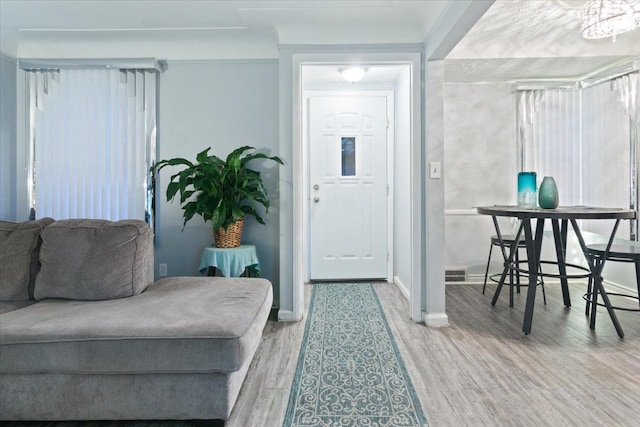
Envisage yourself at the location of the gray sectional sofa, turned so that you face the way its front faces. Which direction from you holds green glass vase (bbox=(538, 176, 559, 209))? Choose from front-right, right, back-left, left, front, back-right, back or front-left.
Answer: left

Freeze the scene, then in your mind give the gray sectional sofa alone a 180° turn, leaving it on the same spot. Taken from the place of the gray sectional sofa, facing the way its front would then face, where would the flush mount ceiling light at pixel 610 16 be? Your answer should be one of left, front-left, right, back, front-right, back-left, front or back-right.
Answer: right

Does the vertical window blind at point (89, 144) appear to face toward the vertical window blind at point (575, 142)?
no

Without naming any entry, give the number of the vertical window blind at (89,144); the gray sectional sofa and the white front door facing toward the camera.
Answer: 3

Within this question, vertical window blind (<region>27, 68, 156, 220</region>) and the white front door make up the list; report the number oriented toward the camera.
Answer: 2

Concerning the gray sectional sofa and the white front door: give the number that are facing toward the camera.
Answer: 2

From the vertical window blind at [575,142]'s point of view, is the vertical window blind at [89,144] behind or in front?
in front

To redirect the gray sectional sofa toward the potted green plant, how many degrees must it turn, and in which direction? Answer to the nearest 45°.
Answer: approximately 135° to its left

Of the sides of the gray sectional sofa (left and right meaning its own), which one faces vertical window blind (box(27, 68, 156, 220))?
back

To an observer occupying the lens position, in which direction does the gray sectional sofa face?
facing the viewer

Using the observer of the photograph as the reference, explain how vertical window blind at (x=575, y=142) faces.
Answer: facing the viewer and to the left of the viewer

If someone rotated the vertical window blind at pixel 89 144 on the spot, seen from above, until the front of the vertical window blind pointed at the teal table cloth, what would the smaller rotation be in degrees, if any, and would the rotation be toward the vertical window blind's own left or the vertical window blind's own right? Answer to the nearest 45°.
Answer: approximately 45° to the vertical window blind's own left

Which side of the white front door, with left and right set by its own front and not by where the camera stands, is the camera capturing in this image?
front

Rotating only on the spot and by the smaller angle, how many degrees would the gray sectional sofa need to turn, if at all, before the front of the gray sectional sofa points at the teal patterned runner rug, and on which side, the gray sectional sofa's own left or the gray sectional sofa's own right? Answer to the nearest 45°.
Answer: approximately 90° to the gray sectional sofa's own left

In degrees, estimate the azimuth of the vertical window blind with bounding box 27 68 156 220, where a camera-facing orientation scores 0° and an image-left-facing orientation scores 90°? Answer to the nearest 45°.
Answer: approximately 0°

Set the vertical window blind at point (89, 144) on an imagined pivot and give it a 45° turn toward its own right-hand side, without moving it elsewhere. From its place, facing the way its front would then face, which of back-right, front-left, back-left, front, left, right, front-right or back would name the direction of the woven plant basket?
left
